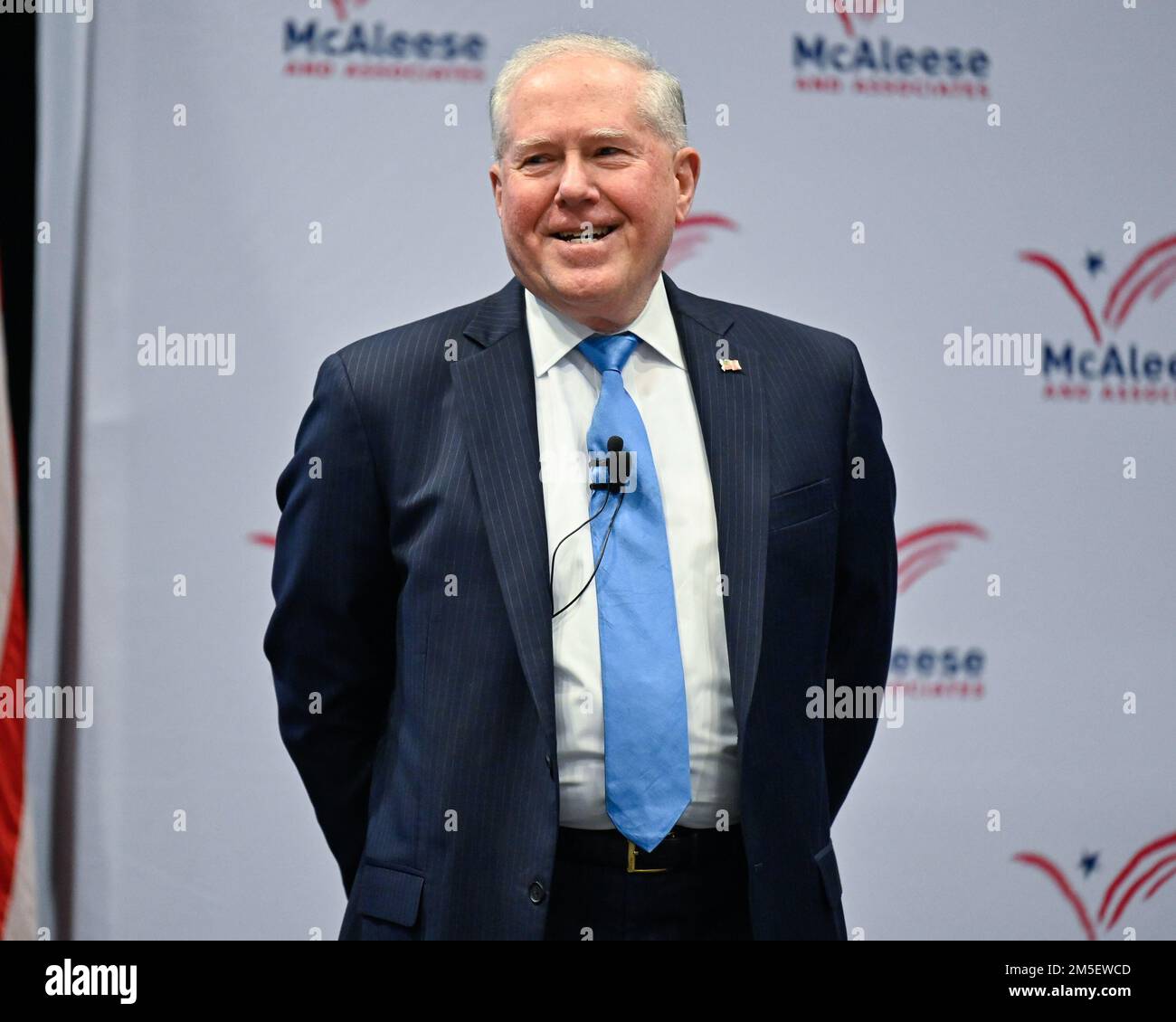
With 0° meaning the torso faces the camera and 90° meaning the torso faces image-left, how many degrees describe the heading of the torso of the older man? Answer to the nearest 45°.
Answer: approximately 0°
